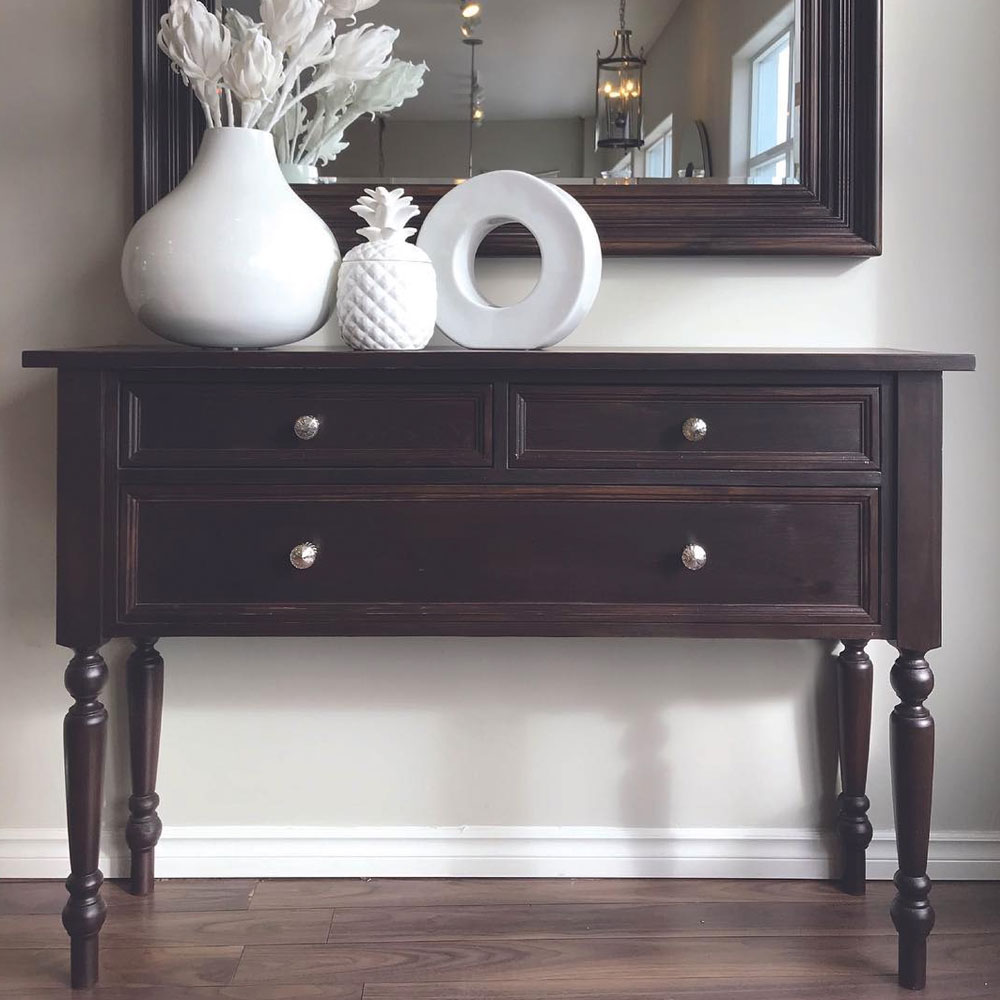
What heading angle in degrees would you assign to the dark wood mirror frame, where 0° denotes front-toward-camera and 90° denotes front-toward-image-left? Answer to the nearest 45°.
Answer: approximately 0°

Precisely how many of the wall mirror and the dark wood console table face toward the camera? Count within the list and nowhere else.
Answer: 2
